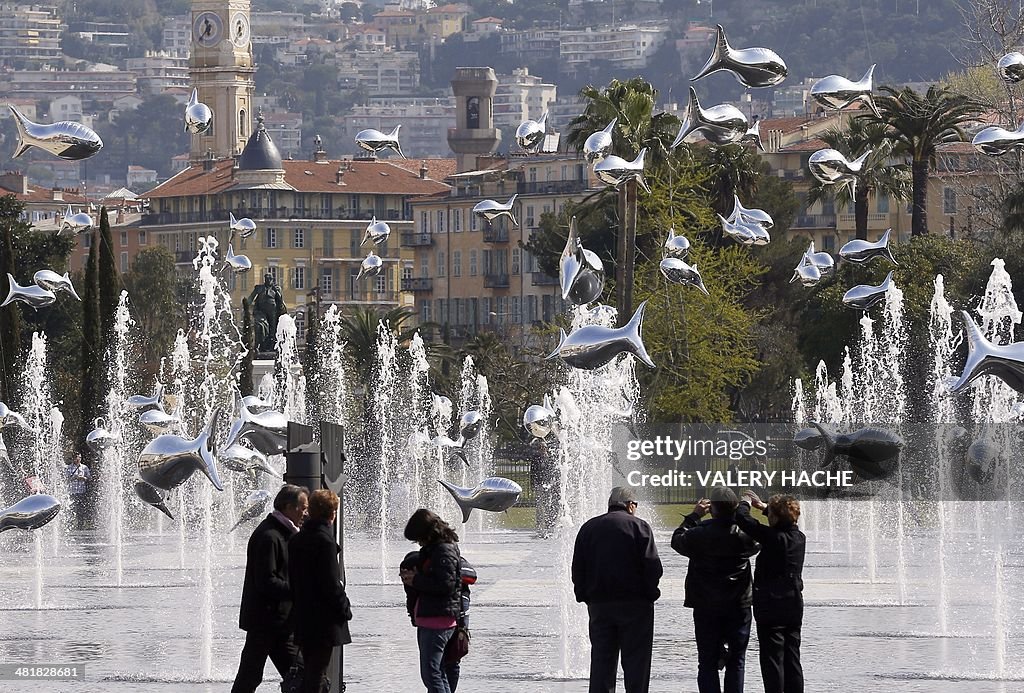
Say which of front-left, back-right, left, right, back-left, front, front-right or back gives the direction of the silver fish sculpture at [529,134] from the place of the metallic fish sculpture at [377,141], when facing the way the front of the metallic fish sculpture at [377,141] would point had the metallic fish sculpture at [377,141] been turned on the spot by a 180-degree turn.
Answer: front-right

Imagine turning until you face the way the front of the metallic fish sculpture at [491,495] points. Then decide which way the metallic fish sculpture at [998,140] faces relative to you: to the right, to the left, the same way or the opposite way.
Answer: the opposite way

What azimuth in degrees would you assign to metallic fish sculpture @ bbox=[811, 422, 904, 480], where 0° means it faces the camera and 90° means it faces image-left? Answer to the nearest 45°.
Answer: approximately 270°

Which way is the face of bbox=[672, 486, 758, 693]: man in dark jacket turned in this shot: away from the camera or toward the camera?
away from the camera

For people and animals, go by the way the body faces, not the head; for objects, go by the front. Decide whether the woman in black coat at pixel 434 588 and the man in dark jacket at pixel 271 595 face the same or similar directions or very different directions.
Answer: very different directions

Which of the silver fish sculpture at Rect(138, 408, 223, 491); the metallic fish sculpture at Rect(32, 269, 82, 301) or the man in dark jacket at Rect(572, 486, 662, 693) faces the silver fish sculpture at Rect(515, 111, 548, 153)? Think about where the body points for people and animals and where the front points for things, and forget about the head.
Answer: the man in dark jacket

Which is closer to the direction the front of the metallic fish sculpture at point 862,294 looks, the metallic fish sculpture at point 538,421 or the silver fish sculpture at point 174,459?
the metallic fish sculpture

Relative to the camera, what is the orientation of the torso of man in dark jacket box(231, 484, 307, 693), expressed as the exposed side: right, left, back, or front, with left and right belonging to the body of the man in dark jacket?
right

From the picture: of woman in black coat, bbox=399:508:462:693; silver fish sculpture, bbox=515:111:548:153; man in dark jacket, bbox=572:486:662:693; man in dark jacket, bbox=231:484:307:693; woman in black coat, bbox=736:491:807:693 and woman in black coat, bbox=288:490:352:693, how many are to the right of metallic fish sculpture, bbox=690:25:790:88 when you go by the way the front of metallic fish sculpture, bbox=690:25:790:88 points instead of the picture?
5

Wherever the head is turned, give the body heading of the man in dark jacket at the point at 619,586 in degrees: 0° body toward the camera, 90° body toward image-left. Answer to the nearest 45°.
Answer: approximately 180°

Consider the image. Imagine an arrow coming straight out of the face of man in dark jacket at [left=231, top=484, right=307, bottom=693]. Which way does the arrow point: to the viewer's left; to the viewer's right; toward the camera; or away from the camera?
to the viewer's right

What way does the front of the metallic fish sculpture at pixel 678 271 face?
to the viewer's left

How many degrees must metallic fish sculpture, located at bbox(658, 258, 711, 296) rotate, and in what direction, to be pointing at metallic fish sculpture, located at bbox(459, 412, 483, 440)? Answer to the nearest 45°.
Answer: approximately 45° to its right
